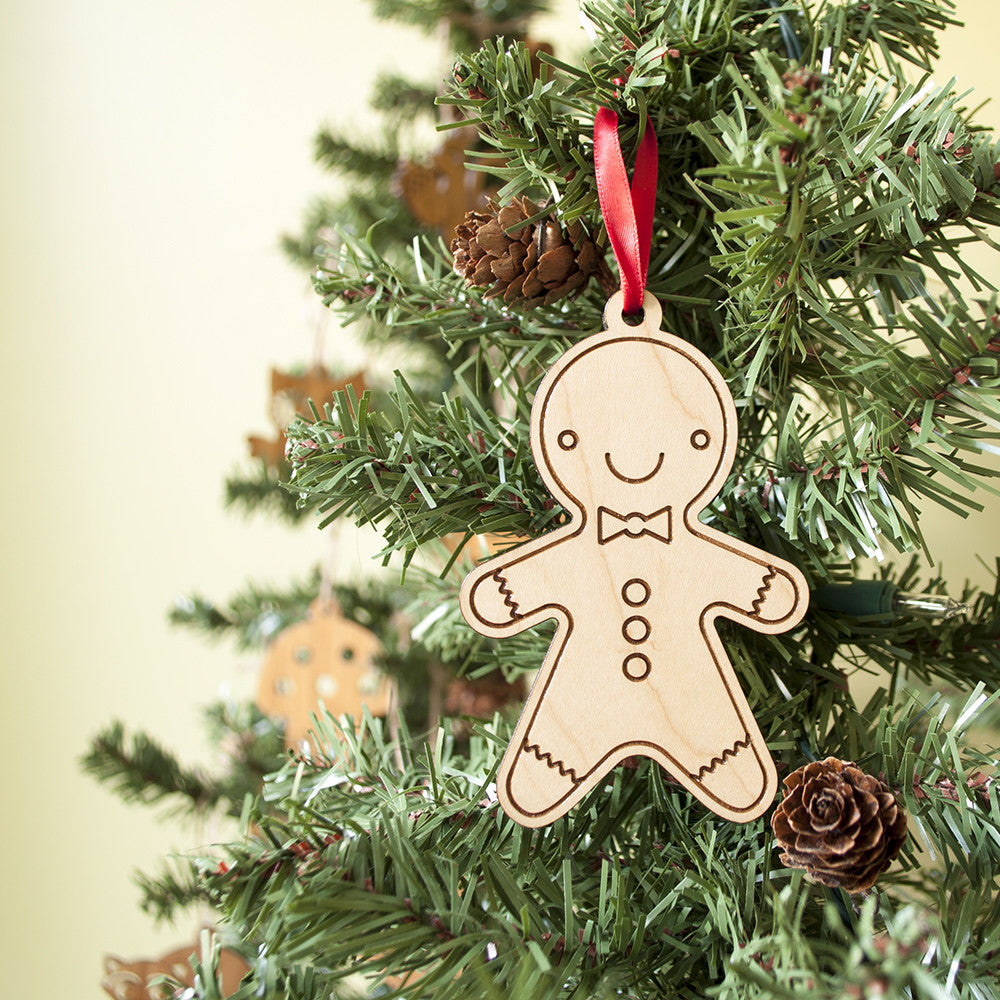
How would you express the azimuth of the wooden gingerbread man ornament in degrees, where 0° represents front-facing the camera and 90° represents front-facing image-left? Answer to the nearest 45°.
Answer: approximately 0°
